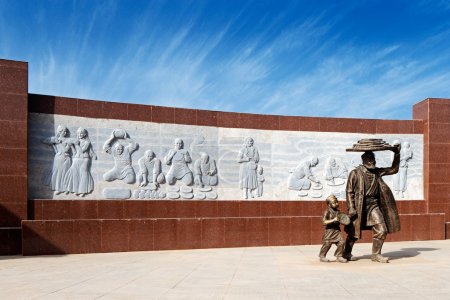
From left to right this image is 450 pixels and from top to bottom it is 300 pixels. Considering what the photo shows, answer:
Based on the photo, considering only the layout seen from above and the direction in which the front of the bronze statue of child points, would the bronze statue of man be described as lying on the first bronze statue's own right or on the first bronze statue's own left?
on the first bronze statue's own left

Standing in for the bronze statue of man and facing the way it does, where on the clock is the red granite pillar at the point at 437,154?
The red granite pillar is roughly at 8 o'clock from the bronze statue of man.

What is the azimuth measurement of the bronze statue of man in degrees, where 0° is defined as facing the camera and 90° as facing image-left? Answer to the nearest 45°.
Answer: approximately 315°

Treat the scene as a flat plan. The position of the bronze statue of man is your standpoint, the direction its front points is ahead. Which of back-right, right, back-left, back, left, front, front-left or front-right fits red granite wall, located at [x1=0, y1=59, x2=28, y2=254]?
back-right

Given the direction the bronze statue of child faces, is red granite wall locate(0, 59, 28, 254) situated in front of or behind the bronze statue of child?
behind

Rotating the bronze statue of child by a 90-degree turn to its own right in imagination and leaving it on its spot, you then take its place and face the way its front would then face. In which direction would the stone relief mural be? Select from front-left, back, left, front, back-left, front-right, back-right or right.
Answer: right

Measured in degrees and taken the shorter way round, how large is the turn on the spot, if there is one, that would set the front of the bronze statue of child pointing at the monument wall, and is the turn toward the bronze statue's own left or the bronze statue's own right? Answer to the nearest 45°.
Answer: approximately 180°

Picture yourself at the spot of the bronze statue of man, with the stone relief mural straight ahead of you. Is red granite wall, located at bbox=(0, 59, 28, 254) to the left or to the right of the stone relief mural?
left

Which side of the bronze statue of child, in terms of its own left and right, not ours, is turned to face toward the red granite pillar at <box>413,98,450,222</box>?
left

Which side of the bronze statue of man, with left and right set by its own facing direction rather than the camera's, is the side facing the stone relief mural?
back

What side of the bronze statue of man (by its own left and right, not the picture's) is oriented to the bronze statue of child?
right

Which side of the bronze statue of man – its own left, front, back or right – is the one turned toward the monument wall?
back

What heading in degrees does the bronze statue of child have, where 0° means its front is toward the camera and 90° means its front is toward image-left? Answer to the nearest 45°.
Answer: approximately 315°
